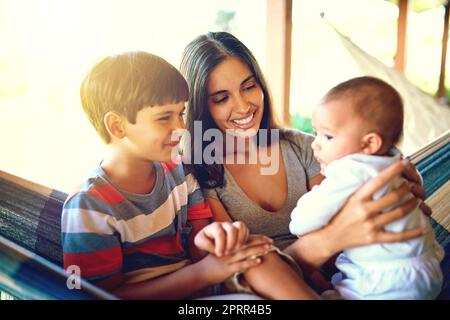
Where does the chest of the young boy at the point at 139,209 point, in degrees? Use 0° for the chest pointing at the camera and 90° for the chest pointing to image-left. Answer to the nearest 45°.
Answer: approximately 315°

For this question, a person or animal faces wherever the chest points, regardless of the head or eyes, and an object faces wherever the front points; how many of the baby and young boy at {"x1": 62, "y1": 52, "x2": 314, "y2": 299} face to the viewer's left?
1

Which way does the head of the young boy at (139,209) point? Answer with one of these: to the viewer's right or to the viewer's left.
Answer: to the viewer's right

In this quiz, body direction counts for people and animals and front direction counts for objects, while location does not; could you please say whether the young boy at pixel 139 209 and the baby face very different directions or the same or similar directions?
very different directions

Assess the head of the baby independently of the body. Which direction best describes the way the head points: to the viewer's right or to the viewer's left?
to the viewer's left

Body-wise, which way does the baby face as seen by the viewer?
to the viewer's left

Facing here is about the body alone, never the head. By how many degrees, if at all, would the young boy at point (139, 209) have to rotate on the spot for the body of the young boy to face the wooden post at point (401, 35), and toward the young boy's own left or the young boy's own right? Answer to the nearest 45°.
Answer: approximately 90° to the young boy's own left

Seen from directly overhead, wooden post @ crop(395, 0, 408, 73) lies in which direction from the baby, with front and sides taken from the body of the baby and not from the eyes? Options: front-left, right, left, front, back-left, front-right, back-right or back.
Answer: right

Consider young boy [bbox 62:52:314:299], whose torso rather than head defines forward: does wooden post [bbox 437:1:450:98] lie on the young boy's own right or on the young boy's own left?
on the young boy's own left
